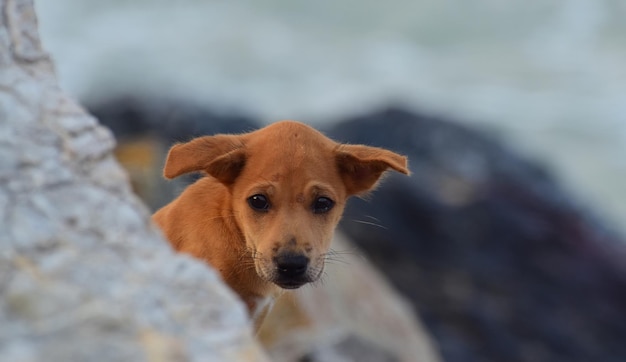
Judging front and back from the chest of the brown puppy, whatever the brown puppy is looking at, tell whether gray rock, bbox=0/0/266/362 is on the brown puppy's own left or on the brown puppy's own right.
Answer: on the brown puppy's own right

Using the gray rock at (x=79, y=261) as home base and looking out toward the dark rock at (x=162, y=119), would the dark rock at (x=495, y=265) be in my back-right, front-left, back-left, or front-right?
front-right

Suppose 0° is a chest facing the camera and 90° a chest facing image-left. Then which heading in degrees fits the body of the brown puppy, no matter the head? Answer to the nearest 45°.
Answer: approximately 315°

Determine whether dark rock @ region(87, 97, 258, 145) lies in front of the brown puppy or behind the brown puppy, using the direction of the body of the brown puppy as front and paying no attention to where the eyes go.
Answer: behind
